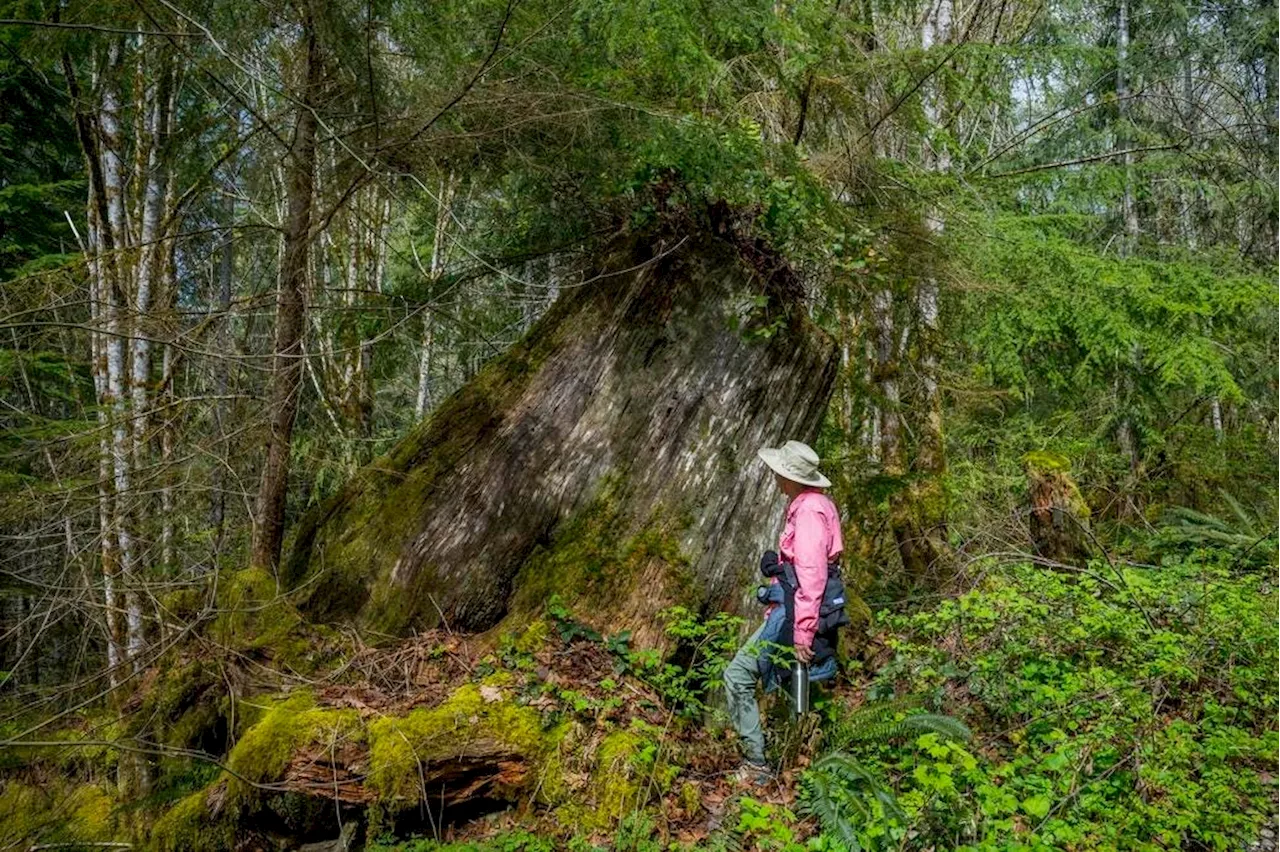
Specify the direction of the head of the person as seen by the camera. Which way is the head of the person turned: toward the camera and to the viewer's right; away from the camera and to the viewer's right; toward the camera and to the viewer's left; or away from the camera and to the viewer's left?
away from the camera and to the viewer's left

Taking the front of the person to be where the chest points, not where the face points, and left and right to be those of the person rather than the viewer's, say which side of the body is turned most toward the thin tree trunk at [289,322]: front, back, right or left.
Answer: front

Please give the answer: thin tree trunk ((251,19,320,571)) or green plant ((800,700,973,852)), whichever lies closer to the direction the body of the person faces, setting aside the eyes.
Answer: the thin tree trunk

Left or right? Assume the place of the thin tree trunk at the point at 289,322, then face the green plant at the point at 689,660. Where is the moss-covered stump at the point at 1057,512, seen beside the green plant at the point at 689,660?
left

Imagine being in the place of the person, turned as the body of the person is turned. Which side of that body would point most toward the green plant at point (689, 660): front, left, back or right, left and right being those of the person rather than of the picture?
front

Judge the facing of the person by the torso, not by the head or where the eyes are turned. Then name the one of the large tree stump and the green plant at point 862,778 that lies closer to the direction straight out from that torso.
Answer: the large tree stump

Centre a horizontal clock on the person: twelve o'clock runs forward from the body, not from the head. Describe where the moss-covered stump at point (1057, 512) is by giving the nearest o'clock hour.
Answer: The moss-covered stump is roughly at 4 o'clock from the person.

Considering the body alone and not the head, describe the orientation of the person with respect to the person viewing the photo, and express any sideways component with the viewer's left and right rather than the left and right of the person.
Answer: facing to the left of the viewer

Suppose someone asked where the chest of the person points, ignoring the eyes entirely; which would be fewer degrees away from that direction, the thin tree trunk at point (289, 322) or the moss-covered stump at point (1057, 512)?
the thin tree trunk
